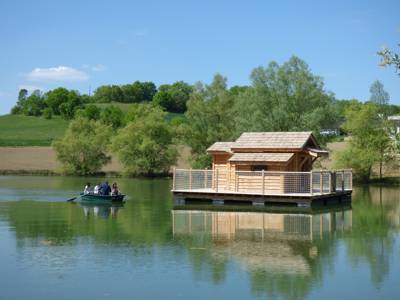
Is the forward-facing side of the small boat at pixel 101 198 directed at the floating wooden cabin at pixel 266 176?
yes

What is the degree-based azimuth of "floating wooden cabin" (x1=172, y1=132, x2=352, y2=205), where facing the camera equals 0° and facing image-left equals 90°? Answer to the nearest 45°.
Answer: approximately 315°

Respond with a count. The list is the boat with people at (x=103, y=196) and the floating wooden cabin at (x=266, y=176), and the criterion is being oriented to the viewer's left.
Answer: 0

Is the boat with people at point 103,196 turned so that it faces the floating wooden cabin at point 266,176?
yes

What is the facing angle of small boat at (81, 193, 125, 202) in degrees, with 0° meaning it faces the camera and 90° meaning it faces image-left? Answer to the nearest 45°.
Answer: approximately 270°

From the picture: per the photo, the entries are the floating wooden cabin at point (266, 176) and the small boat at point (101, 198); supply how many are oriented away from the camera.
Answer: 0
